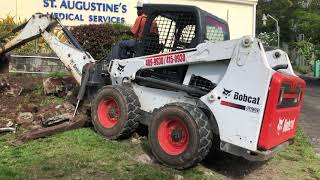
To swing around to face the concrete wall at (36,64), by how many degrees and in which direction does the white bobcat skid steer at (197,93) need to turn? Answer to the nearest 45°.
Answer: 0° — it already faces it

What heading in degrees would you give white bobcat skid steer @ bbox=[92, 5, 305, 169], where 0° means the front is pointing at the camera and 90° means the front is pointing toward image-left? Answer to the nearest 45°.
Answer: approximately 135°
